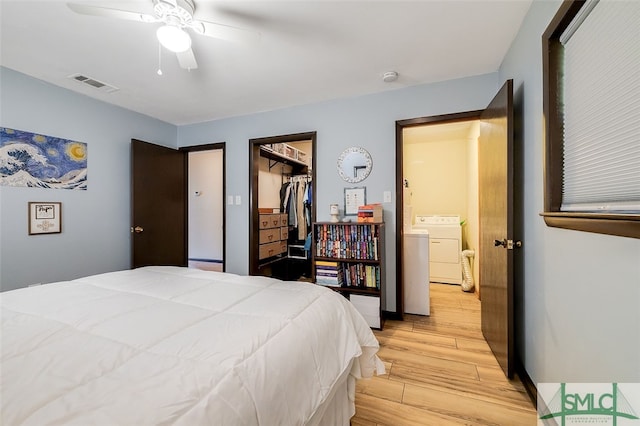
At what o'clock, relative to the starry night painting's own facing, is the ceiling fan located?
The ceiling fan is roughly at 1 o'clock from the starry night painting.

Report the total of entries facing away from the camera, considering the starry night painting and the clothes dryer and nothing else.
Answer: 0

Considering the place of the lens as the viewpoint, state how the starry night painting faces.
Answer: facing the viewer and to the right of the viewer

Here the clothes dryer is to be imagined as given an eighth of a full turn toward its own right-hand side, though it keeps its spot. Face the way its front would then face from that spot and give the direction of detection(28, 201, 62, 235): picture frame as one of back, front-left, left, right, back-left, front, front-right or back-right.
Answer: front

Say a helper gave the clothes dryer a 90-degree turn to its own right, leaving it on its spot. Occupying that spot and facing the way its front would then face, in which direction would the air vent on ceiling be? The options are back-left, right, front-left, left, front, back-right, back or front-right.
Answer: front-left

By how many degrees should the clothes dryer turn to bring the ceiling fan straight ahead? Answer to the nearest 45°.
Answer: approximately 45° to its right

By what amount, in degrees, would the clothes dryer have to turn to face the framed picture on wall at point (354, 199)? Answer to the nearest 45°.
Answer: approximately 45° to its right

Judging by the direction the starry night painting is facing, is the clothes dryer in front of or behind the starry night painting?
in front

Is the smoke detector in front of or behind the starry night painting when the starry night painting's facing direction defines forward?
in front

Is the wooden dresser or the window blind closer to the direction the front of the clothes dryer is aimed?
the window blind

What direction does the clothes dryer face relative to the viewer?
toward the camera

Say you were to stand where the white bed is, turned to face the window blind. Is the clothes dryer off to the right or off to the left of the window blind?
left

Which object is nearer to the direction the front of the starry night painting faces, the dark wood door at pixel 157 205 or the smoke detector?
the smoke detector

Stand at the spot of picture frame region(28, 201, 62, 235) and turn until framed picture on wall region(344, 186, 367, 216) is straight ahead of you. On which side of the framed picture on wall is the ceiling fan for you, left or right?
right

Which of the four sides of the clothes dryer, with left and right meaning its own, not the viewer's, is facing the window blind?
front
